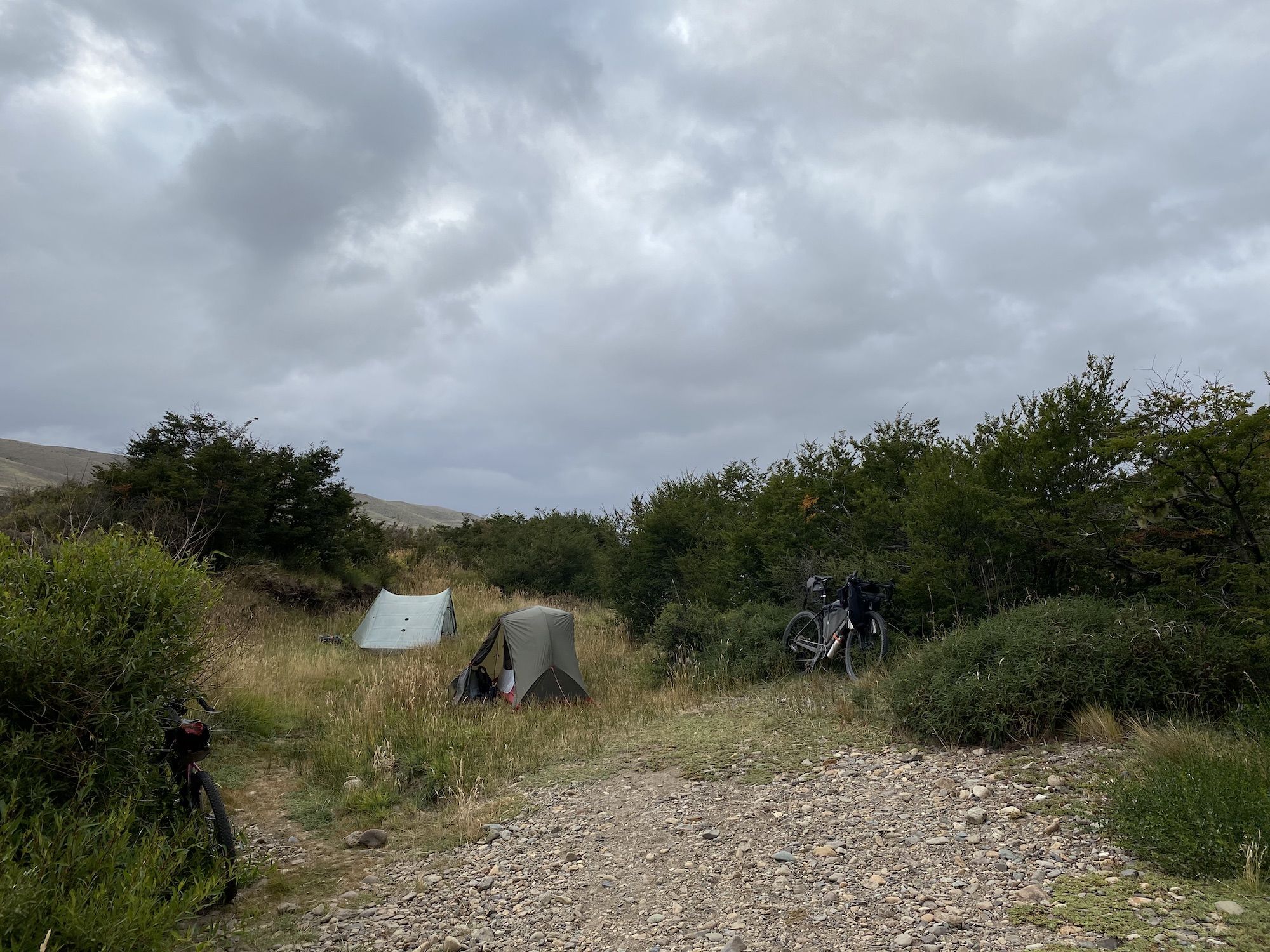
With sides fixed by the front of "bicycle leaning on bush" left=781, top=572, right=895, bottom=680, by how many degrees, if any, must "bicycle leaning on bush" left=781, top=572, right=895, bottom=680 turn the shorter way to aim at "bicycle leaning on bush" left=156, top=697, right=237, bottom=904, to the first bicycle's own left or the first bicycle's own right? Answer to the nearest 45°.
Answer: approximately 90° to the first bicycle's own right

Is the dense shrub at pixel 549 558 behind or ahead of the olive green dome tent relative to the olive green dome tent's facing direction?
behind

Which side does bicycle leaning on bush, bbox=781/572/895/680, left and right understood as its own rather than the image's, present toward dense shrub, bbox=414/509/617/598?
back

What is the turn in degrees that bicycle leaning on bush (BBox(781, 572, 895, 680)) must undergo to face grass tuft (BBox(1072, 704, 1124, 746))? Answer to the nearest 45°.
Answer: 0° — it already faces it
